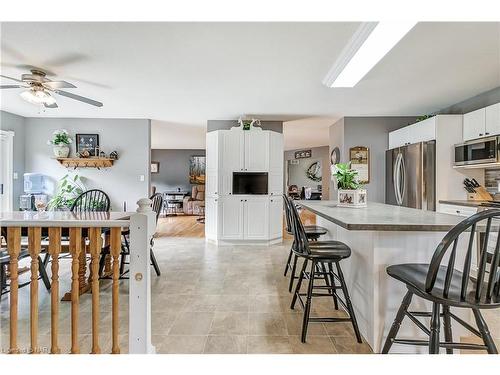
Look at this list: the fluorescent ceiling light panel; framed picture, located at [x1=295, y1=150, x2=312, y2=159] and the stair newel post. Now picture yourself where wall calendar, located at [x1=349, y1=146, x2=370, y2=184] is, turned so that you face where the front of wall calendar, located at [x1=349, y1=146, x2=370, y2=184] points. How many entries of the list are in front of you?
2

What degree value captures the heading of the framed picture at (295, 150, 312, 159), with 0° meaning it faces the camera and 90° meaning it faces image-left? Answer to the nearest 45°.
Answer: approximately 0°

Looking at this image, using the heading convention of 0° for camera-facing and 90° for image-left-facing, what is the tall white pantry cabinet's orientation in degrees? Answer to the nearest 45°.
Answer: approximately 0°

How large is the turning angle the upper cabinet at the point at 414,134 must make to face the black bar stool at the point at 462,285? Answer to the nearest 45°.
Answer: approximately 45° to its left

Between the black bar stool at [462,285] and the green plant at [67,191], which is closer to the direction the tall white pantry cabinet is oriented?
the black bar stool

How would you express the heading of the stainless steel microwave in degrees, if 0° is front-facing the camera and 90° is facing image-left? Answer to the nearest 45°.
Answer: approximately 45°

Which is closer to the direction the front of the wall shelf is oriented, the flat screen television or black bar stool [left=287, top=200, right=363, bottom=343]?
the black bar stool

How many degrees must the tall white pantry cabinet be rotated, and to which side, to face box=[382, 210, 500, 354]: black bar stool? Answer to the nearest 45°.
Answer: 0° — it already faces it

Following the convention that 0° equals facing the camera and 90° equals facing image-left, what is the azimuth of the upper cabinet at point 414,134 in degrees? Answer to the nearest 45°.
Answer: approximately 45°

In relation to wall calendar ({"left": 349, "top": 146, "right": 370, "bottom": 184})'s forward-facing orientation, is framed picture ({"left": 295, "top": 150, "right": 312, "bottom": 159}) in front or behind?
behind
